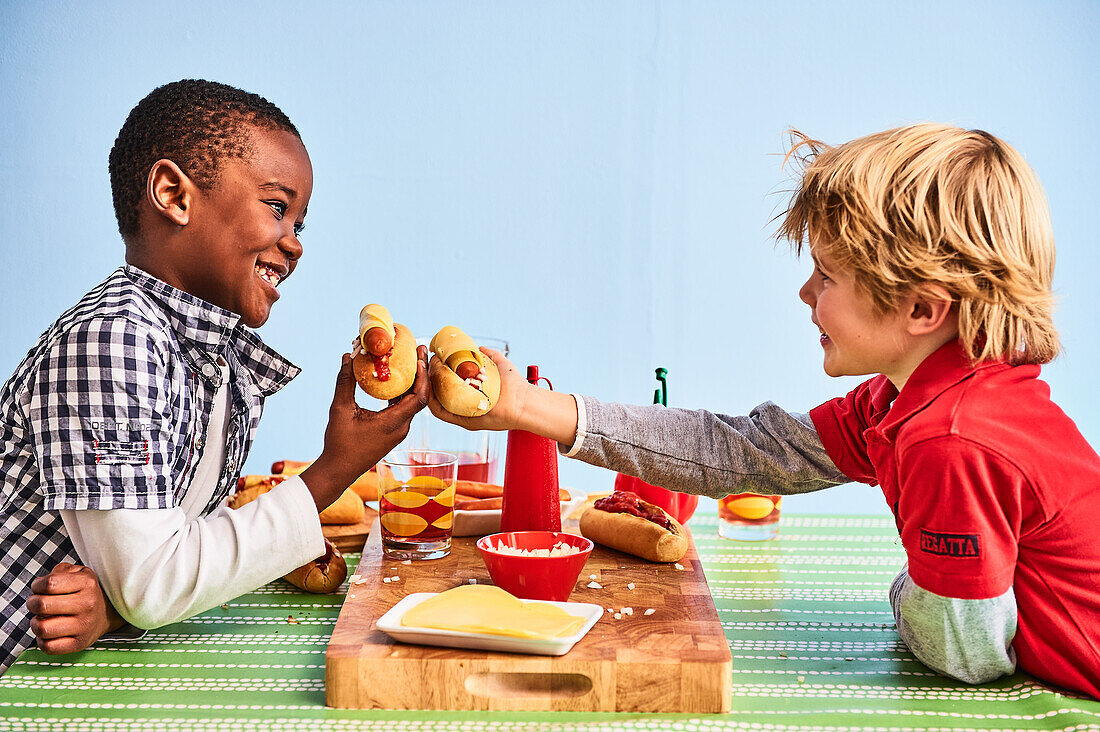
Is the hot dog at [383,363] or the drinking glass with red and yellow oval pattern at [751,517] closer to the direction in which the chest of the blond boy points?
the hot dog

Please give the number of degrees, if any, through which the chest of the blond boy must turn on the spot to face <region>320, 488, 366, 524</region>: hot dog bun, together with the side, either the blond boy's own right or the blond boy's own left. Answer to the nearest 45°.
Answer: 0° — they already face it

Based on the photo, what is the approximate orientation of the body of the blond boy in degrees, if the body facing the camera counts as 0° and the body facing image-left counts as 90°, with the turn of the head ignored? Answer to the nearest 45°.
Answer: approximately 90°

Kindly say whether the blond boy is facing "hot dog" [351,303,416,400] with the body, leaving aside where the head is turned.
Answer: yes

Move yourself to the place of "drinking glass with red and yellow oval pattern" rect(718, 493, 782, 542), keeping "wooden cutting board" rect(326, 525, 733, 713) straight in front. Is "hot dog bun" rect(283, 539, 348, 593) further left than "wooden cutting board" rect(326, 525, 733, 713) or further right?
right
